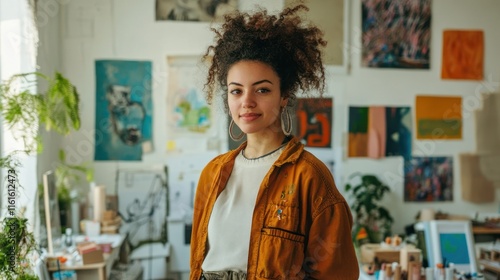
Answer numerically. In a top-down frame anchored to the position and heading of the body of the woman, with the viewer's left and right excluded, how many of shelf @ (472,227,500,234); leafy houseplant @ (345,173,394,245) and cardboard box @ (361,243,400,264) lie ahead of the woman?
0

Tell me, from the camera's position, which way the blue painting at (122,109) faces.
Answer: facing the viewer

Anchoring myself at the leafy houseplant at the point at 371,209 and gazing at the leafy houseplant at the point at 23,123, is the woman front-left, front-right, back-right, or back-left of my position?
front-left

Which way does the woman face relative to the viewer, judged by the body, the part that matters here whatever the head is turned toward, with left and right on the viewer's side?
facing the viewer and to the left of the viewer

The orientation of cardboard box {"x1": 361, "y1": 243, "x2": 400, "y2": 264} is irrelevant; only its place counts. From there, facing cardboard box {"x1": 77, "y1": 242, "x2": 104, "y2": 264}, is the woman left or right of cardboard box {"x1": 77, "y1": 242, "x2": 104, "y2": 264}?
left

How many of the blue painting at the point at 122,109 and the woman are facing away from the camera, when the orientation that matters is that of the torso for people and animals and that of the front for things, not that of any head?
0

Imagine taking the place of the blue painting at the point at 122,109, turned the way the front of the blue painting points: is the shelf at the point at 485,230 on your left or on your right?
on your left

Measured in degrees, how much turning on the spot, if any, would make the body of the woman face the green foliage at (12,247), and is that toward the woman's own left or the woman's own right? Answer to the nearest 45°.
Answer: approximately 45° to the woman's own right

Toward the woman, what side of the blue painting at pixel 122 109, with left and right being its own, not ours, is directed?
front

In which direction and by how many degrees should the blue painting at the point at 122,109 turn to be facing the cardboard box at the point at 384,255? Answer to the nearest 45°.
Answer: approximately 45° to its left

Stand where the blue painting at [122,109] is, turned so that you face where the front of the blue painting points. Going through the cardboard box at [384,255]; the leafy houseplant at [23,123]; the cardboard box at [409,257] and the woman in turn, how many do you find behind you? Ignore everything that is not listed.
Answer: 0

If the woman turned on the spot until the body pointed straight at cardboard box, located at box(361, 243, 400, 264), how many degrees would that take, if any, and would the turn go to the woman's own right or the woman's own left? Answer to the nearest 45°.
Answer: approximately 180°

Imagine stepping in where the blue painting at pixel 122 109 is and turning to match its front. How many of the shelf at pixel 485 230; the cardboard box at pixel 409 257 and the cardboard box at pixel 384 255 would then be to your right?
0

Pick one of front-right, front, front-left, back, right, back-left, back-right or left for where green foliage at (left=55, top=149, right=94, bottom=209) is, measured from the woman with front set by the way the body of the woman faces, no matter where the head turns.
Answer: right

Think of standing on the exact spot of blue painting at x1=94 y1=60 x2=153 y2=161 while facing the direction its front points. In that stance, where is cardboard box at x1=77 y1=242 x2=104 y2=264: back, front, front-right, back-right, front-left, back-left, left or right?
front

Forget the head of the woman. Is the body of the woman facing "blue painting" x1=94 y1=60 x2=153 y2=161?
no

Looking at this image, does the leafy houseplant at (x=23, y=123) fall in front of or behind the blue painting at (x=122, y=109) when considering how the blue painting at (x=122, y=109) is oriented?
in front

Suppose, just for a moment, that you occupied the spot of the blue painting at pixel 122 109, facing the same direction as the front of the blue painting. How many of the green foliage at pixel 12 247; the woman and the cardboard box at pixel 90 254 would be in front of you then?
3
